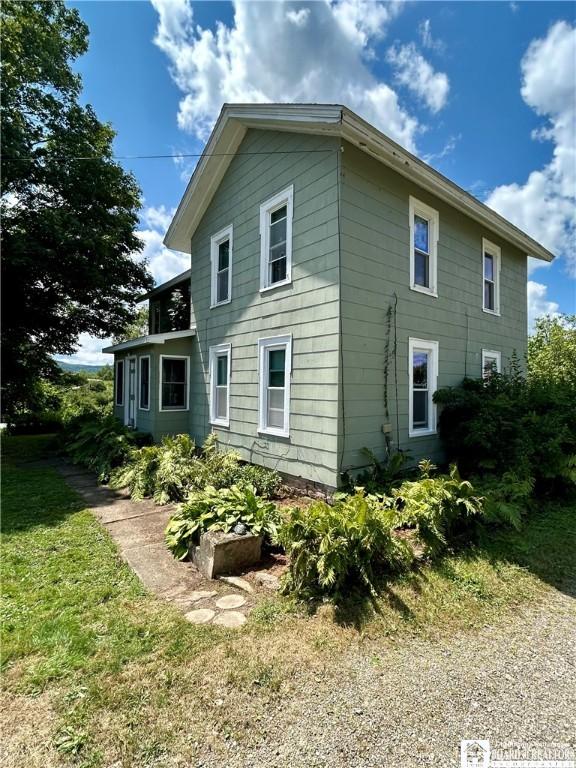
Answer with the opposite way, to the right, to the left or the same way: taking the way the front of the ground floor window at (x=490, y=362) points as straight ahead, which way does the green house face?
to the right

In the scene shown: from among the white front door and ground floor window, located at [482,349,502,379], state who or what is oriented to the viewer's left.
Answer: the white front door

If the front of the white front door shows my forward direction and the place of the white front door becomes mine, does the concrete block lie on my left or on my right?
on my left

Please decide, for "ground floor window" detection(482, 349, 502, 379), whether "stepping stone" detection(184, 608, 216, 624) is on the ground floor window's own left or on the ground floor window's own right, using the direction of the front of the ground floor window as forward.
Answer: on the ground floor window's own right

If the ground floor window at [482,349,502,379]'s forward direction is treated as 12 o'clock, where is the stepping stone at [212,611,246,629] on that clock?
The stepping stone is roughly at 2 o'clock from the ground floor window.

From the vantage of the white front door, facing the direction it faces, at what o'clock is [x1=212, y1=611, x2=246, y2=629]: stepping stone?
The stepping stone is roughly at 9 o'clock from the white front door.

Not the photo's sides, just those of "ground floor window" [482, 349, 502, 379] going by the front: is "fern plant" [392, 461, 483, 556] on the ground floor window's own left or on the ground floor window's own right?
on the ground floor window's own right

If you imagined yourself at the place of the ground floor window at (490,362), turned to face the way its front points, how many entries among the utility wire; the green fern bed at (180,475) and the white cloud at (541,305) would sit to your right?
2

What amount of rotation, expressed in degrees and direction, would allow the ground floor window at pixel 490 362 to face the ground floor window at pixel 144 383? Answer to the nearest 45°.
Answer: approximately 135° to its right

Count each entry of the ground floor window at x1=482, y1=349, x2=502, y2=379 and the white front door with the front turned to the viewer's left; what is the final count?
1

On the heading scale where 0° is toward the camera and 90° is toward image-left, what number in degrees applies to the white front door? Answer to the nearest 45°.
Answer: approximately 90°

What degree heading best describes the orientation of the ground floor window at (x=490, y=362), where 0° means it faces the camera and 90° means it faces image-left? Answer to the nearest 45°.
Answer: approximately 315°
